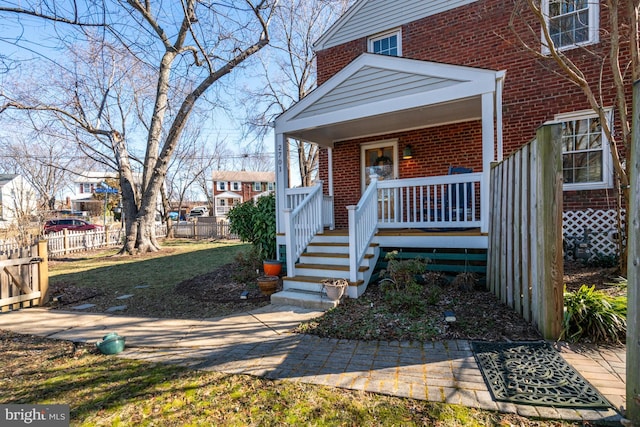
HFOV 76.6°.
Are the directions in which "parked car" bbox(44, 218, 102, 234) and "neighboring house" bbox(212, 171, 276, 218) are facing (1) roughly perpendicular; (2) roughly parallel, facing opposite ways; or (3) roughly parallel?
roughly perpendicular

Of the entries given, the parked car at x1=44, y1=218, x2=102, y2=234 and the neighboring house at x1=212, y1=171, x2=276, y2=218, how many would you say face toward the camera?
1

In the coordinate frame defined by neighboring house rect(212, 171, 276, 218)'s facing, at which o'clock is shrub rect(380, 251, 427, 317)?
The shrub is roughly at 12 o'clock from the neighboring house.

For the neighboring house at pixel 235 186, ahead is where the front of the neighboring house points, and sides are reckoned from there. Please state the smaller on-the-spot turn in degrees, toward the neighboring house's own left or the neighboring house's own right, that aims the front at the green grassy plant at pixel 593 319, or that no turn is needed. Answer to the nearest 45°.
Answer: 0° — it already faces it

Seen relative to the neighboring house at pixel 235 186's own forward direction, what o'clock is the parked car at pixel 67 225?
The parked car is roughly at 1 o'clock from the neighboring house.

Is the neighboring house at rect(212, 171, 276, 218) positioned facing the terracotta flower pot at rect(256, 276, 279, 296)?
yes

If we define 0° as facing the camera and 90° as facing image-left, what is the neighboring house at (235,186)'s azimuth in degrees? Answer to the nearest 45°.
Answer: approximately 0°
